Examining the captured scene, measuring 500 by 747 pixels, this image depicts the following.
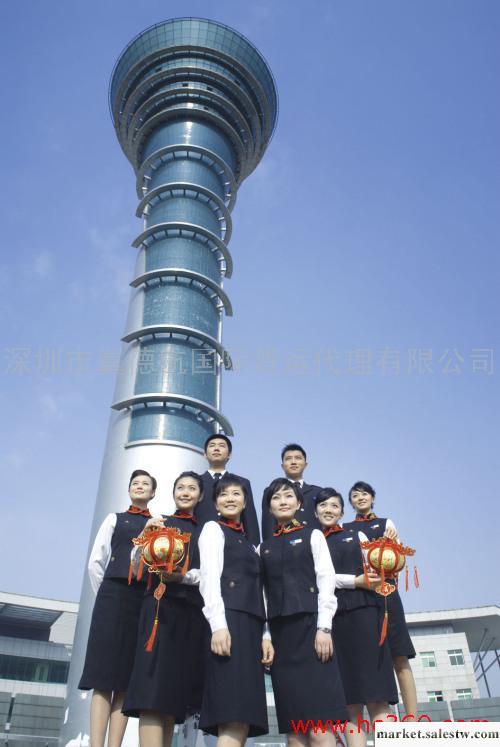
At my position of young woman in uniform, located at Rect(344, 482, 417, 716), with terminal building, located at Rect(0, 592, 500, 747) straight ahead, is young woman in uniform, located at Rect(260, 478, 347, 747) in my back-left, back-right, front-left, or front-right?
back-left

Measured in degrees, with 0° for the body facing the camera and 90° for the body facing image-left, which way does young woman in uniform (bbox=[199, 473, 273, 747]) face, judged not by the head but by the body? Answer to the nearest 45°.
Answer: approximately 315°

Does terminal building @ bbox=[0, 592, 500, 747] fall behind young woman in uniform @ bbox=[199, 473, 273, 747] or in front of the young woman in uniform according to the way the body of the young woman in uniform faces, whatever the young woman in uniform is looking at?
behind

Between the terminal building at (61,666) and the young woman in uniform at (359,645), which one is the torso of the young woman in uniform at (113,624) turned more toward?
the young woman in uniform

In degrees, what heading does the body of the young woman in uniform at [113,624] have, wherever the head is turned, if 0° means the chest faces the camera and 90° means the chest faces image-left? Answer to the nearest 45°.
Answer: approximately 315°

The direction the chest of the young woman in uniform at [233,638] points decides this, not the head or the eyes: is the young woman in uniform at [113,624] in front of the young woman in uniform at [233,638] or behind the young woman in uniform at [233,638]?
behind
